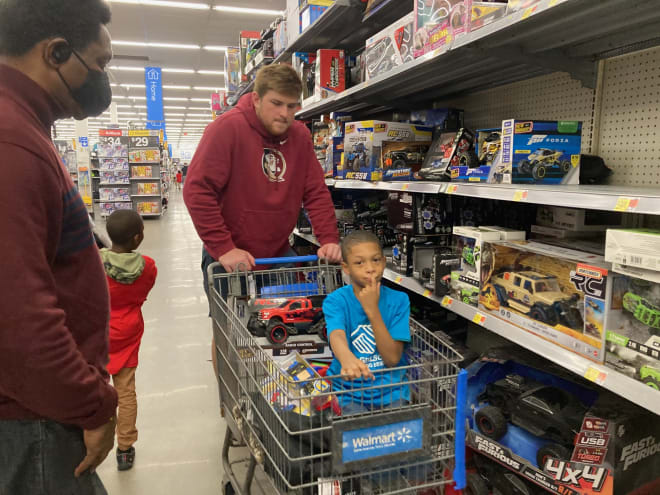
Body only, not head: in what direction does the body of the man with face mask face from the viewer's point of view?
to the viewer's right

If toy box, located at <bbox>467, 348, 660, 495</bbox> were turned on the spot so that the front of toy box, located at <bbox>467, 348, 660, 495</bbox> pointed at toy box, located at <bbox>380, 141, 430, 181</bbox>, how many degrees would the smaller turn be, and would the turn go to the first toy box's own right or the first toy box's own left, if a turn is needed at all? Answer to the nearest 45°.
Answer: approximately 90° to the first toy box's own right

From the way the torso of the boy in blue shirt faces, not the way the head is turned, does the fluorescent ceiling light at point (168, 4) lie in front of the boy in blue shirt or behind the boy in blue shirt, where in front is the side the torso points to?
behind

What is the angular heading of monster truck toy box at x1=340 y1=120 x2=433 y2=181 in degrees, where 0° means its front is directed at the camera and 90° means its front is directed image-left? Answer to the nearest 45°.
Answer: approximately 45°

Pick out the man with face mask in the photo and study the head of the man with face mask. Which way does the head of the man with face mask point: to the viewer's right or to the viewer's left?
to the viewer's right

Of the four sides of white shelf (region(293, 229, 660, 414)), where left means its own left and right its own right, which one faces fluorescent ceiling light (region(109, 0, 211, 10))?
right

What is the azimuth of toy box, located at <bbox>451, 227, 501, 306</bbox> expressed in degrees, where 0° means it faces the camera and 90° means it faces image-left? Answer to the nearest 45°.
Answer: approximately 45°

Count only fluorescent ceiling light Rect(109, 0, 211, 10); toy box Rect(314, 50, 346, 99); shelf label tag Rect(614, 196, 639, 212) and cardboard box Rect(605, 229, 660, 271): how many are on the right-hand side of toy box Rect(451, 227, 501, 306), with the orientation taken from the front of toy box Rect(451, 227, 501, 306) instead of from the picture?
2
